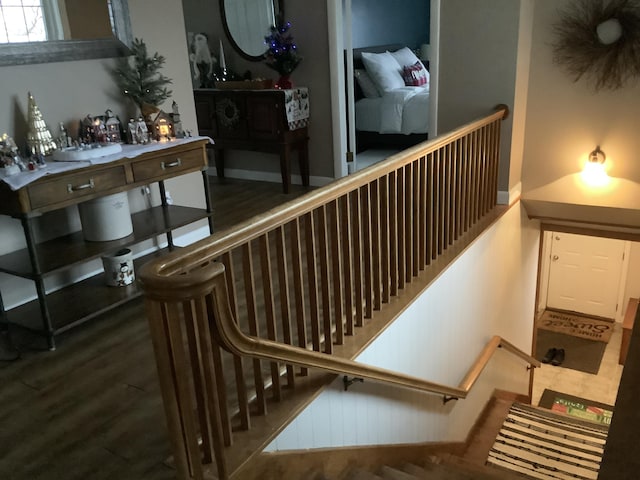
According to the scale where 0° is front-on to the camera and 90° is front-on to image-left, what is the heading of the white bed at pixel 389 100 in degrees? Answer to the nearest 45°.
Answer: approximately 315°

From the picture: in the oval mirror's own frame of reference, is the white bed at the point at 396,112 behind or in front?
behind

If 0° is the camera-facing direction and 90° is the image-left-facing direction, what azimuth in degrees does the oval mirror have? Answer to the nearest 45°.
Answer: approximately 45°

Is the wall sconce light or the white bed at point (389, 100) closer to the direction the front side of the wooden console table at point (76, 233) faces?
the wall sconce light

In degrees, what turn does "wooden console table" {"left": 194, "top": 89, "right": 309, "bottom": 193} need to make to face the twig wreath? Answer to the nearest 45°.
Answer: approximately 90° to its left

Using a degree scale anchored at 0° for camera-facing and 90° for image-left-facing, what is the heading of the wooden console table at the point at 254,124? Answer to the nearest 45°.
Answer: approximately 45°

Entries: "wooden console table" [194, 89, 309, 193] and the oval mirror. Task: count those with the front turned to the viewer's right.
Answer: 0

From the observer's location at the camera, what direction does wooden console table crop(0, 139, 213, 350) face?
facing the viewer and to the right of the viewer

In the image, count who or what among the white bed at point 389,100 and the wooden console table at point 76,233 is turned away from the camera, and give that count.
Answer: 0

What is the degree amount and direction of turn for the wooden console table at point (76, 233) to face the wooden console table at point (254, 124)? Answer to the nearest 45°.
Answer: approximately 90° to its left

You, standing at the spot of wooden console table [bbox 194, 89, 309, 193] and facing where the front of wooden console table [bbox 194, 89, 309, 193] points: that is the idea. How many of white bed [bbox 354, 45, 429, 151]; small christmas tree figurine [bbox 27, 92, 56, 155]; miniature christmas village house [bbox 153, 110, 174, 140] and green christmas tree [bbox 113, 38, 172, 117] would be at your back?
1

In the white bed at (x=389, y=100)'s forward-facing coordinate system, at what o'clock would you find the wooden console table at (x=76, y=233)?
The wooden console table is roughly at 2 o'clock from the white bed.

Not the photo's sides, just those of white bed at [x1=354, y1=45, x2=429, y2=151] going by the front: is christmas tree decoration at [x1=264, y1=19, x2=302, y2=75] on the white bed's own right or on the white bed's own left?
on the white bed's own right

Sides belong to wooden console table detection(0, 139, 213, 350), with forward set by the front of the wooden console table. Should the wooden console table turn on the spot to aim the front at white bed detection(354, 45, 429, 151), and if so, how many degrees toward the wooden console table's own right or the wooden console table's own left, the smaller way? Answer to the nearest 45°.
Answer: approximately 90° to the wooden console table's own left

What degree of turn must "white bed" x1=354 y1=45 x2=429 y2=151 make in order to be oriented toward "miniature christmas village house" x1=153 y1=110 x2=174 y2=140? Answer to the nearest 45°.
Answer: approximately 45° to its right
